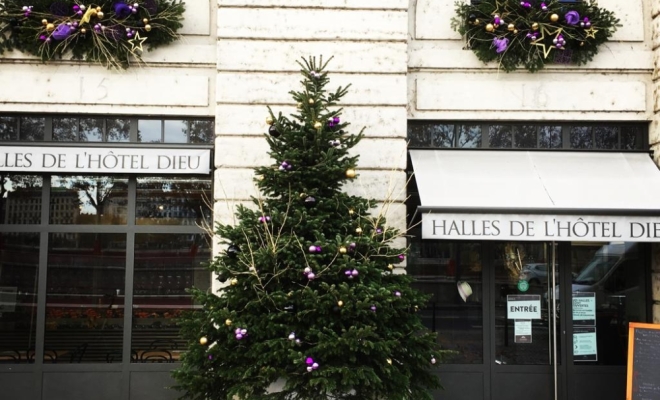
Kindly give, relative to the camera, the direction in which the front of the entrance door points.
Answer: facing the viewer

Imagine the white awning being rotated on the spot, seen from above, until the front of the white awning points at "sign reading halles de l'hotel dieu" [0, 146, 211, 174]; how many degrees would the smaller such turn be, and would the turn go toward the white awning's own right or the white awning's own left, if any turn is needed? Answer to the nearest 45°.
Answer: approximately 90° to the white awning's own right

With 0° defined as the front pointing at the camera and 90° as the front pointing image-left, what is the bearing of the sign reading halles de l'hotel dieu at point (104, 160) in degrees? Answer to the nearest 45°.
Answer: approximately 0°

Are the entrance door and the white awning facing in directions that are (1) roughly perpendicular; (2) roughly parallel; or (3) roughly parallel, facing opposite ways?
roughly parallel

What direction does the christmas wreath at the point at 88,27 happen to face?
toward the camera

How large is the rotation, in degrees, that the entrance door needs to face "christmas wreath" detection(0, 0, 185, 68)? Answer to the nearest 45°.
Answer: approximately 45° to its right

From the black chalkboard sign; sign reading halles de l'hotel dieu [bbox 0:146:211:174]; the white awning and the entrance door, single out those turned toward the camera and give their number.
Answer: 4

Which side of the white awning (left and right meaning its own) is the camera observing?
front

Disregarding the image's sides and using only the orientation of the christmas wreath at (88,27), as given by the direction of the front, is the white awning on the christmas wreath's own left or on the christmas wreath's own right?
on the christmas wreath's own left

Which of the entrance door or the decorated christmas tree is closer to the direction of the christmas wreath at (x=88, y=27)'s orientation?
the decorated christmas tree

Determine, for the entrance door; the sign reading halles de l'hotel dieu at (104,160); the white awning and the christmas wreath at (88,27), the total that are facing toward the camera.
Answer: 4
